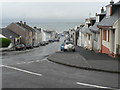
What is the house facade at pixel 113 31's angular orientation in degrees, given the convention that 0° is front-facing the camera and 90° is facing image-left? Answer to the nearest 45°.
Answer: approximately 45°
